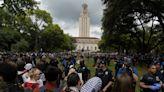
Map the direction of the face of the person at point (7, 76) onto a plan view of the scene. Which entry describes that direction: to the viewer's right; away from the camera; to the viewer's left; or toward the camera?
away from the camera

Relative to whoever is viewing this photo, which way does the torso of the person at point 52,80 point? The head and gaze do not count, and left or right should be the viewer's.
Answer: facing away from the viewer

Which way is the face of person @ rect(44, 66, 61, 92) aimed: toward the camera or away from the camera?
away from the camera
